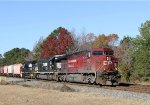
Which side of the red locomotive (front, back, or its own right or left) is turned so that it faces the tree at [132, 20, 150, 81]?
left

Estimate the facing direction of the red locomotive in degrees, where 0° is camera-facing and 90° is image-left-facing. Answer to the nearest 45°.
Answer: approximately 315°
